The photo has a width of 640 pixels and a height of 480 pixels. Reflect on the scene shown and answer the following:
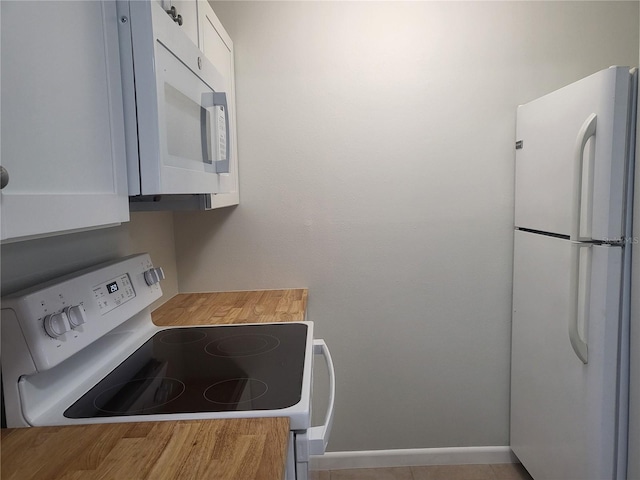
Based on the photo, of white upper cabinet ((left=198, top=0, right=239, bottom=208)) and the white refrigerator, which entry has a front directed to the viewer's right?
the white upper cabinet

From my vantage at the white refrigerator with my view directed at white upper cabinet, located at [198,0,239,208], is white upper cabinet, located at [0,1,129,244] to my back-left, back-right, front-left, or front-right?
front-left

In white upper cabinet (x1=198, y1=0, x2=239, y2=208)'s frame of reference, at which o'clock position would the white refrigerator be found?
The white refrigerator is roughly at 1 o'clock from the white upper cabinet.

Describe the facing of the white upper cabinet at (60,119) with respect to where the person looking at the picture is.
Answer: facing the viewer and to the right of the viewer

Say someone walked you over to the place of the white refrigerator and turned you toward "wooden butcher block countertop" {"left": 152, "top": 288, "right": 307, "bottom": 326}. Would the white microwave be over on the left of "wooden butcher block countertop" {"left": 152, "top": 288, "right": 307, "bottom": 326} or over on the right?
left

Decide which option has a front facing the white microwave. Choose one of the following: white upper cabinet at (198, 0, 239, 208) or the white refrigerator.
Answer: the white refrigerator

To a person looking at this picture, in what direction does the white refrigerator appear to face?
facing the viewer and to the left of the viewer

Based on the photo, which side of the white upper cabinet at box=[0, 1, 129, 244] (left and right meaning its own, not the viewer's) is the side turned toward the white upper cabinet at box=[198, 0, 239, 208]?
left

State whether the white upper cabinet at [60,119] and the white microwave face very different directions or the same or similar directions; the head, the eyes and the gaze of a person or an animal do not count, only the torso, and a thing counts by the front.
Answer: same or similar directions

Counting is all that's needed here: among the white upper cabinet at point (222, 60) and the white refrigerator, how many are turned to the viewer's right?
1

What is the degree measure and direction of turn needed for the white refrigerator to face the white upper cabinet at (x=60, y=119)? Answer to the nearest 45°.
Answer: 0° — it already faces it

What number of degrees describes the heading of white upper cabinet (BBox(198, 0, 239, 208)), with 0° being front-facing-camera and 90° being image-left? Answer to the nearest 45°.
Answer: approximately 270°

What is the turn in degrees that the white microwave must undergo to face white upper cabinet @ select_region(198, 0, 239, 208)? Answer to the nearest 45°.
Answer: approximately 135° to its left
